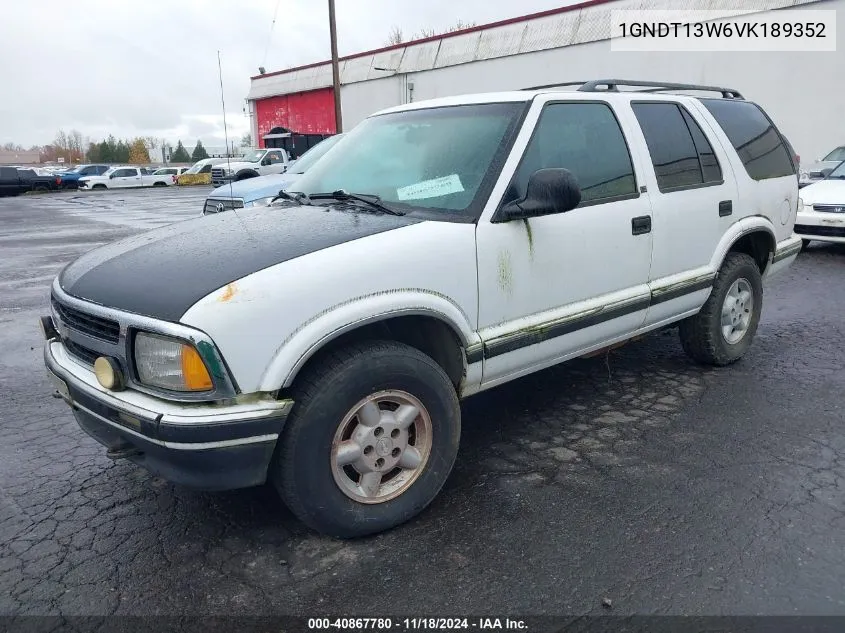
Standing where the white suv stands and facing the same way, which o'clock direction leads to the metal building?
The metal building is roughly at 5 o'clock from the white suv.

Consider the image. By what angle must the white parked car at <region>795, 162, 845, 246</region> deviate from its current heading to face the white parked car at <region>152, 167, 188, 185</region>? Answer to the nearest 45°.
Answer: approximately 90° to its right

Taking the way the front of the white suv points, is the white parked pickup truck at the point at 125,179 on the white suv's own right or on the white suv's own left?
on the white suv's own right

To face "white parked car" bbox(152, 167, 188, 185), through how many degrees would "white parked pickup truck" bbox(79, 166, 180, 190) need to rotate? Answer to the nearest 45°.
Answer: approximately 180°

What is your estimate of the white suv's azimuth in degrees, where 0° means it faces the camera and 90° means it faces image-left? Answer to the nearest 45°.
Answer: approximately 45°

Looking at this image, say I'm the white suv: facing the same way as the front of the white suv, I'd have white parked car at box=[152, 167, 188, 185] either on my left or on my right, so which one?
on my right

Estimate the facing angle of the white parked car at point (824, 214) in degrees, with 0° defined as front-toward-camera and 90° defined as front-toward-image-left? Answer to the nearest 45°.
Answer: approximately 45°

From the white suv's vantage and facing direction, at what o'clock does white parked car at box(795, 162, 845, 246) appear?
The white parked car is roughly at 6 o'clock from the white suv.

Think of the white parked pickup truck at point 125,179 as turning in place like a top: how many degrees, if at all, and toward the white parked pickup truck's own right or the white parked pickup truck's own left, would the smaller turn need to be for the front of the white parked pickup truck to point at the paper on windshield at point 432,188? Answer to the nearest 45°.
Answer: approximately 90° to the white parked pickup truck's own left
